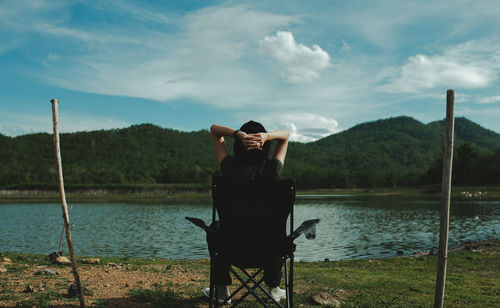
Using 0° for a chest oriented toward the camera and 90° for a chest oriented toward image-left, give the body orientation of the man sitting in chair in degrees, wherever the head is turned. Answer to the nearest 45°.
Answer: approximately 180°

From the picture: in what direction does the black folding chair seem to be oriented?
away from the camera

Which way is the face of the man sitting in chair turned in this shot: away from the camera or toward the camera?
away from the camera

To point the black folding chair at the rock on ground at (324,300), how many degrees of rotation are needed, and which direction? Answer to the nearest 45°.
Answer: approximately 45° to its right

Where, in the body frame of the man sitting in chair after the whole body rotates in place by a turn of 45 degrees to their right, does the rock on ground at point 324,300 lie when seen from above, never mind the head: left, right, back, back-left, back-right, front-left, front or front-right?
front
